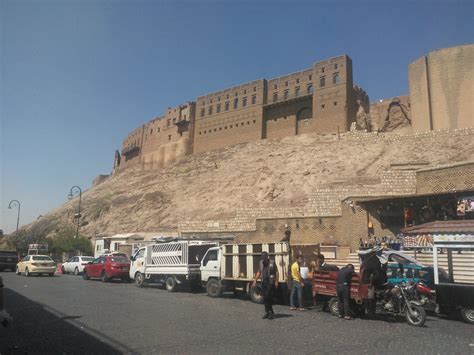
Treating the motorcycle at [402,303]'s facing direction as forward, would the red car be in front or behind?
behind

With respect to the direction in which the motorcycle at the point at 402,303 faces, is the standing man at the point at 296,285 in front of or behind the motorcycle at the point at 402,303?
behind

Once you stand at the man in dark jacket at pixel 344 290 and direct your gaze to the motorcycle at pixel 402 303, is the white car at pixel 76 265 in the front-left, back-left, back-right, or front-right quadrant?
back-left

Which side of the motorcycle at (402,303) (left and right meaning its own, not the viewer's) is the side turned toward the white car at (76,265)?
back

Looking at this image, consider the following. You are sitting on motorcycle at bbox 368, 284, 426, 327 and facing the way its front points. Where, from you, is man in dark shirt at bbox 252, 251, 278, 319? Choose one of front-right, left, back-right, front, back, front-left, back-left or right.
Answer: back-right

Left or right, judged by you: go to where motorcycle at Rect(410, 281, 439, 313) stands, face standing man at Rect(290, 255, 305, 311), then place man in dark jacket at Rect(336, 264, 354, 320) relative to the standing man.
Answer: left
